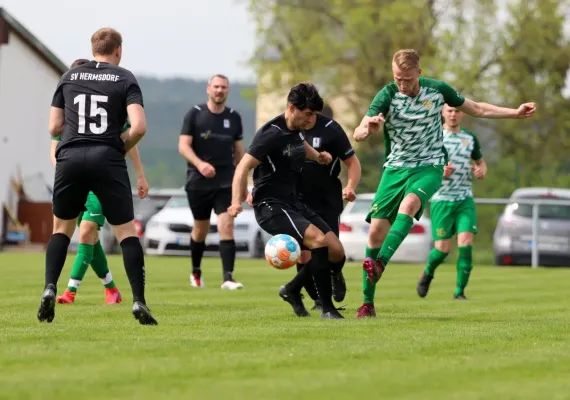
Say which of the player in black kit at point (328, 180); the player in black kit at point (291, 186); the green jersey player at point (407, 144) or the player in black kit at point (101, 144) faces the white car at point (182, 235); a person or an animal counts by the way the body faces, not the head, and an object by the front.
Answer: the player in black kit at point (101, 144)

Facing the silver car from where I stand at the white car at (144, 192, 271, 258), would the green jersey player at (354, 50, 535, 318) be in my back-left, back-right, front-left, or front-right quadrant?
front-right

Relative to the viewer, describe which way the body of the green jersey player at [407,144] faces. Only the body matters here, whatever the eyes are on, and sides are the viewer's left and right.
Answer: facing the viewer and to the left of the viewer

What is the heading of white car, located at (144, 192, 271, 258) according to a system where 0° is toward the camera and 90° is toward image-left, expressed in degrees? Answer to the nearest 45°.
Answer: approximately 45°

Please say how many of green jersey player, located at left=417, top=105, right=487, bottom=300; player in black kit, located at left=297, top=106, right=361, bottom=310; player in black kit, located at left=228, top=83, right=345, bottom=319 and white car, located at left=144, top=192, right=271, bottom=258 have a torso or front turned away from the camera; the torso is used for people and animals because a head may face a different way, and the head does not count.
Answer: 0

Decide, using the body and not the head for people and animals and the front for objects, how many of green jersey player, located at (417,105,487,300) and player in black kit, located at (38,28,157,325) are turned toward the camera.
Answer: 1

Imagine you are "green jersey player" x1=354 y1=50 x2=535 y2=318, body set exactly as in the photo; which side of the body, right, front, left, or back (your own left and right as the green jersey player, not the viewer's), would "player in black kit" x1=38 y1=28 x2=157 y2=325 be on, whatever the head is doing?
right

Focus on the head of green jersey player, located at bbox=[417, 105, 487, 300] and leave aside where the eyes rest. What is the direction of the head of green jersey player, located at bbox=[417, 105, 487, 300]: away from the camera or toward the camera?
toward the camera

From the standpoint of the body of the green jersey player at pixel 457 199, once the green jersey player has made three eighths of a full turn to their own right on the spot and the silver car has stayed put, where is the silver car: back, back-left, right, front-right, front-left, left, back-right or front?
front-right

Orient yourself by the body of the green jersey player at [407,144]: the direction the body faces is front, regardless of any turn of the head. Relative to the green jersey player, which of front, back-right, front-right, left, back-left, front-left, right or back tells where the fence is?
back-right

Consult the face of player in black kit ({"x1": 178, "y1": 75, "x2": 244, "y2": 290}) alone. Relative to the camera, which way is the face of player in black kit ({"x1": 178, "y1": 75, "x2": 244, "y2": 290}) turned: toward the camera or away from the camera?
toward the camera

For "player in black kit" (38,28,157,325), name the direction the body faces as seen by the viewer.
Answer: away from the camera

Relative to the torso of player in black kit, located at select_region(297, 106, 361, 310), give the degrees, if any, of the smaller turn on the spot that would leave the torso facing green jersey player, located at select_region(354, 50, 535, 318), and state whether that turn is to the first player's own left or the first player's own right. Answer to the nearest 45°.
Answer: approximately 90° to the first player's own left

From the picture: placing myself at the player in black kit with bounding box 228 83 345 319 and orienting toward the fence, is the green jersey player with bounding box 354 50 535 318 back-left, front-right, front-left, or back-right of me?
front-right

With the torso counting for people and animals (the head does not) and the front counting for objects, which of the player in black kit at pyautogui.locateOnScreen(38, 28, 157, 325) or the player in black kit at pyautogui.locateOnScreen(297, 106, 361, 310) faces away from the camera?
the player in black kit at pyautogui.locateOnScreen(38, 28, 157, 325)

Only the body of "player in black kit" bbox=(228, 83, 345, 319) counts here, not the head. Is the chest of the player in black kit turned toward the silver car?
no

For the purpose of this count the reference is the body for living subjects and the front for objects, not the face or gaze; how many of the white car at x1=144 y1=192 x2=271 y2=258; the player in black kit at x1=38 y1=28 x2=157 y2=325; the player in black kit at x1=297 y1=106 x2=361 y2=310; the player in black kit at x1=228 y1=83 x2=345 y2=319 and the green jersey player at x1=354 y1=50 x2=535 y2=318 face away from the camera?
1
